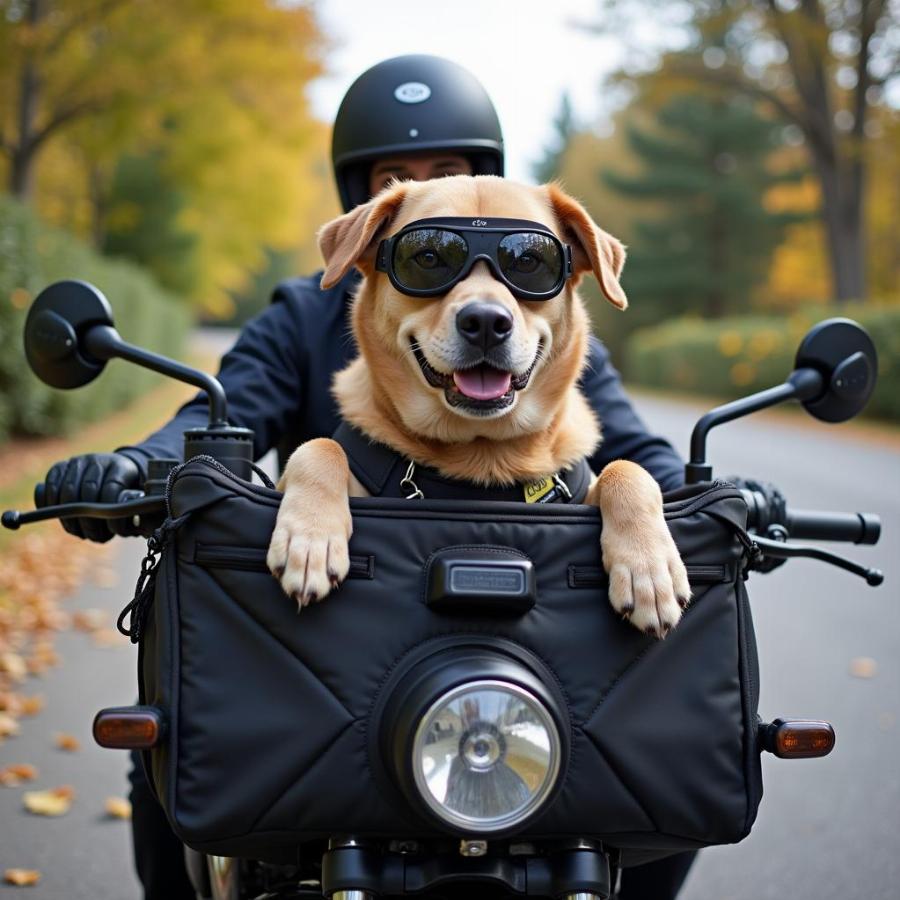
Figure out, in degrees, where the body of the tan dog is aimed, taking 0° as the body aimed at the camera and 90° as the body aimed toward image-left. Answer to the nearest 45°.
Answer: approximately 0°

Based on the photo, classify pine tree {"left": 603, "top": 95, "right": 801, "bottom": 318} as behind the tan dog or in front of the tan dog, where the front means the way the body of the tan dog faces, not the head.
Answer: behind

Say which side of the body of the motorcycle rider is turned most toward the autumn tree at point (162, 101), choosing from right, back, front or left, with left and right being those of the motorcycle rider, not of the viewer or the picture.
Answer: back

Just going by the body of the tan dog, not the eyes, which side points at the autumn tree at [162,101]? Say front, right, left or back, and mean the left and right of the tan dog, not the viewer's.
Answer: back
